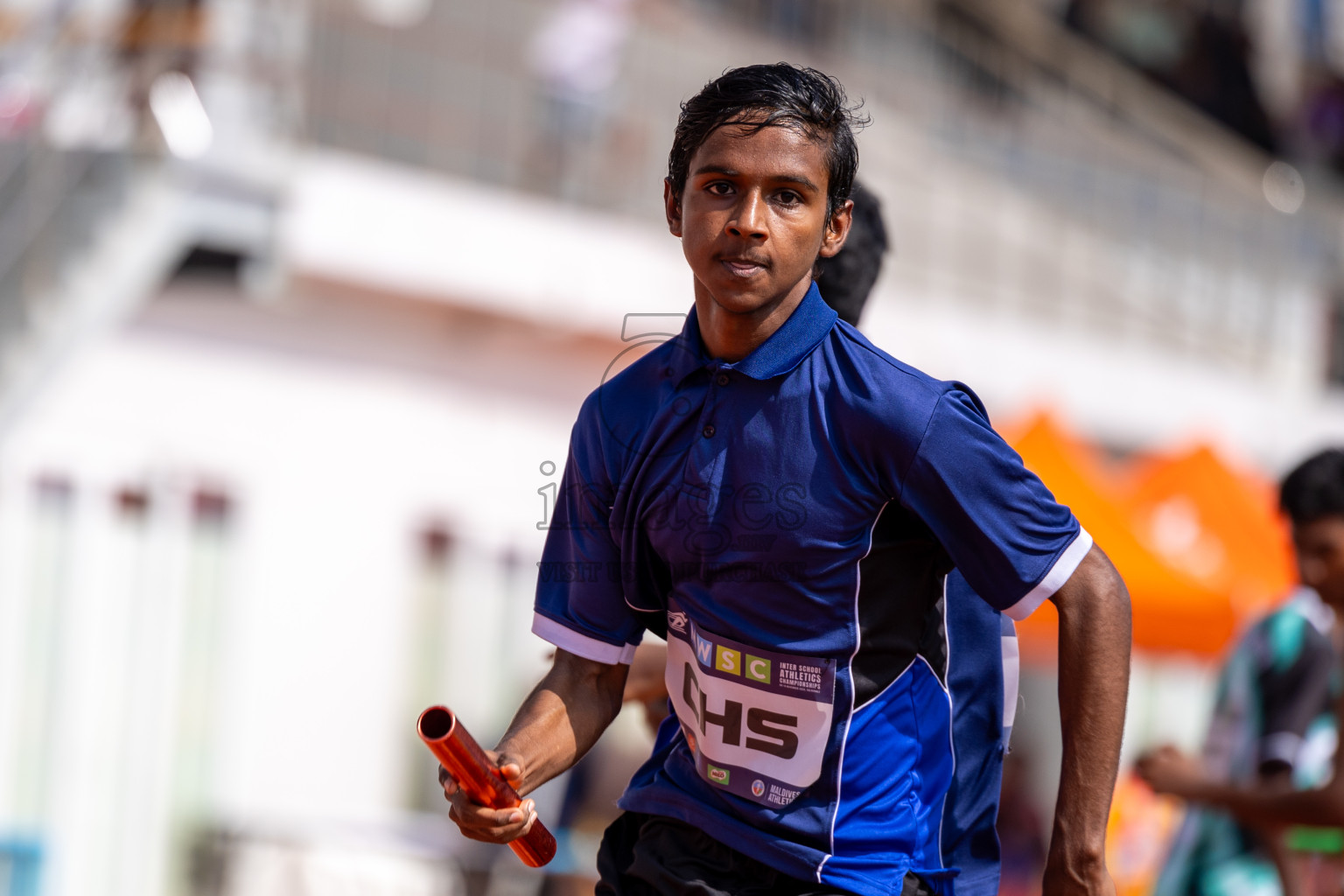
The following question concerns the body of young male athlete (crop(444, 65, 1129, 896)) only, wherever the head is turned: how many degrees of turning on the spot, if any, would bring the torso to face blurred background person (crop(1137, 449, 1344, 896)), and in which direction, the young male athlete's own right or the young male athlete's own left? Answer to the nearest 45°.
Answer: approximately 180°

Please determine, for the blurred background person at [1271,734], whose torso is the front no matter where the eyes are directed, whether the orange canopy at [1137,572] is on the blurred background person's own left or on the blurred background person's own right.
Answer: on the blurred background person's own right

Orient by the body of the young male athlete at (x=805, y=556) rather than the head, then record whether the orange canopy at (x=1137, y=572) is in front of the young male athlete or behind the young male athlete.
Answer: behind

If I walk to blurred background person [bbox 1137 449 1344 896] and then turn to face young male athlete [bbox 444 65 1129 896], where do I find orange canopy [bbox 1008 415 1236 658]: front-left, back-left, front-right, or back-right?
back-right

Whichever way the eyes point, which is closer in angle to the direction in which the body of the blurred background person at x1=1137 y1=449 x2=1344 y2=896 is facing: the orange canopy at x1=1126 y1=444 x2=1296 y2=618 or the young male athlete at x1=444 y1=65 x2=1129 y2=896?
the young male athlete

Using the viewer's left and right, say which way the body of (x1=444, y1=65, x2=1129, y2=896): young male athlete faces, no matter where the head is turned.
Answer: facing the viewer and to the left of the viewer

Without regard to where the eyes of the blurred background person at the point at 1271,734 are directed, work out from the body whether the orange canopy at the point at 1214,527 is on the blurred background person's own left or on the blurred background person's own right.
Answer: on the blurred background person's own right

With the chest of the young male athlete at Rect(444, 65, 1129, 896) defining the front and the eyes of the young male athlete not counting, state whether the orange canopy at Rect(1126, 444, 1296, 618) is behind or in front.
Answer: behind

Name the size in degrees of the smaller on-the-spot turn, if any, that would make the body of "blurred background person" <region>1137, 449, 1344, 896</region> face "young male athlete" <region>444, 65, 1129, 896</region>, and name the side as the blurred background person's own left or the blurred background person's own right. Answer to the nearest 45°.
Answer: approximately 45° to the blurred background person's own left

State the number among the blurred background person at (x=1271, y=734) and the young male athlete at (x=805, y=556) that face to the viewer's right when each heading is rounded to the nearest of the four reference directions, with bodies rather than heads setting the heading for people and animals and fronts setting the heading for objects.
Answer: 0
